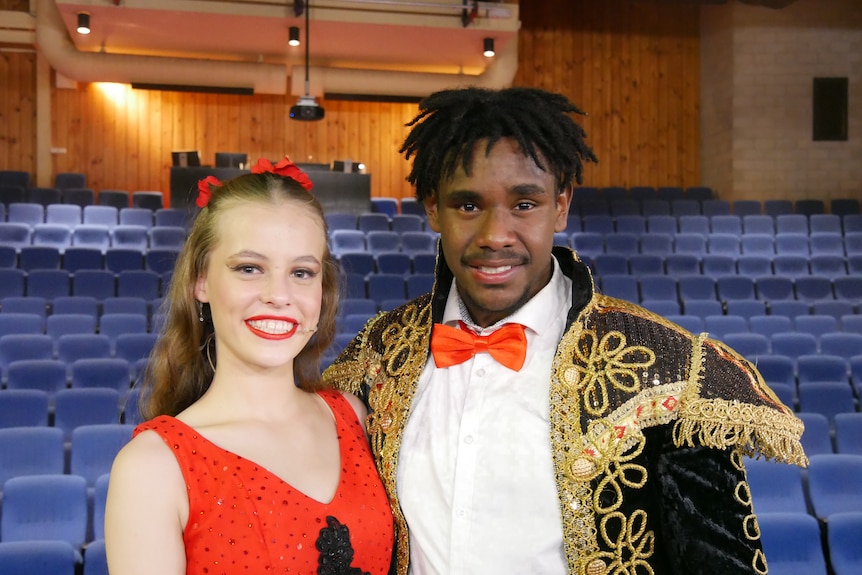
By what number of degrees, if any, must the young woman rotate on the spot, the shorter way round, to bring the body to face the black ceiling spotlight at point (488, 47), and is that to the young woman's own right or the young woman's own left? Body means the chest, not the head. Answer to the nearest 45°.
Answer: approximately 135° to the young woman's own left

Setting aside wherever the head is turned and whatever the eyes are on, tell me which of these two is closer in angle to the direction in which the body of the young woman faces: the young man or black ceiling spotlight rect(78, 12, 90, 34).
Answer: the young man

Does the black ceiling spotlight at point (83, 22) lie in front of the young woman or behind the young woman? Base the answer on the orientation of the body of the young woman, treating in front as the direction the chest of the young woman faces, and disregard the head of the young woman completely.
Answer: behind

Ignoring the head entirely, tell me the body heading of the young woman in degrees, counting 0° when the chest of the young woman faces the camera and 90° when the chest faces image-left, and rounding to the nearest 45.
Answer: approximately 315°

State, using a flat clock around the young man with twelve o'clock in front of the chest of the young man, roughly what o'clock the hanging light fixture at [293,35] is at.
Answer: The hanging light fixture is roughly at 4 o'clock from the young man.

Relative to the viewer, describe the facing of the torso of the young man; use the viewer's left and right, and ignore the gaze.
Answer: facing the viewer and to the left of the viewer

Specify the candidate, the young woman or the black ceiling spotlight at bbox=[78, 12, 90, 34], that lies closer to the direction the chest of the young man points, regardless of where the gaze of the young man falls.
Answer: the young woman

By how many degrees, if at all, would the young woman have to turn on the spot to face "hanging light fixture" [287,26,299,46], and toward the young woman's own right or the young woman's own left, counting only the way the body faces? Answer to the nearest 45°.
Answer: approximately 135° to the young woman's own left

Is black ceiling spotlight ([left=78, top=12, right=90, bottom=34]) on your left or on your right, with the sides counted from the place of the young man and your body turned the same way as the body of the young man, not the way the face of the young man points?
on your right

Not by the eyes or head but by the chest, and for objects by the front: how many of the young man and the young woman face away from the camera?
0
